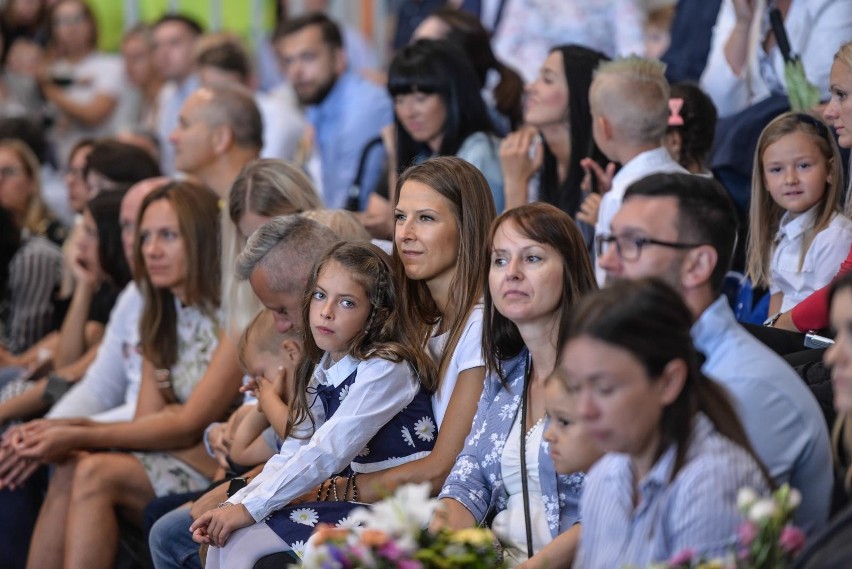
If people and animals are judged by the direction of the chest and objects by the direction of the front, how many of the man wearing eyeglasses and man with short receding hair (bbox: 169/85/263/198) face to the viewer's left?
2

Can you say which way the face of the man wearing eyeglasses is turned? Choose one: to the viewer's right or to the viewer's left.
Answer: to the viewer's left

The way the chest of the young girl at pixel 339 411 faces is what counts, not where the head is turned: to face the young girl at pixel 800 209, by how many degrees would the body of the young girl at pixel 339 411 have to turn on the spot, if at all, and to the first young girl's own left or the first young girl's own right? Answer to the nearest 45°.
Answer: approximately 135° to the first young girl's own left

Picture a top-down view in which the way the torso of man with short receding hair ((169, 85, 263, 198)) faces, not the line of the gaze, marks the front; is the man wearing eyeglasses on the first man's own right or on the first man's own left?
on the first man's own left

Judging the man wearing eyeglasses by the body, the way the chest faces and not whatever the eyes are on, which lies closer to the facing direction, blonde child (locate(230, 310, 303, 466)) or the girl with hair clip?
the blonde child

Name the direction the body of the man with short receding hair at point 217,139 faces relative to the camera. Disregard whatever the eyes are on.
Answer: to the viewer's left

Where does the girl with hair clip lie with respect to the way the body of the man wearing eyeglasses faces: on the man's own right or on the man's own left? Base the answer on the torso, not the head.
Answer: on the man's own right

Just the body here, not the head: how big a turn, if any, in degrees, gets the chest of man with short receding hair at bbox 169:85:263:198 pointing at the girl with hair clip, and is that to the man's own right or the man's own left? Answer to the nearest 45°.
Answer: approximately 135° to the man's own left

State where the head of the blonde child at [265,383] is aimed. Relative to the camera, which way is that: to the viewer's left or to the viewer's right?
to the viewer's left

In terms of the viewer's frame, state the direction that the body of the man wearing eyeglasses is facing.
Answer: to the viewer's left

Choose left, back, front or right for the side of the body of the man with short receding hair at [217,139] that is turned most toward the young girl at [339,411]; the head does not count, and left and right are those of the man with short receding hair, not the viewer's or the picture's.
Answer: left

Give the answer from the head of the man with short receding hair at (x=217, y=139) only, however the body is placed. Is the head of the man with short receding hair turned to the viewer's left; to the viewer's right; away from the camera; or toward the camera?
to the viewer's left
